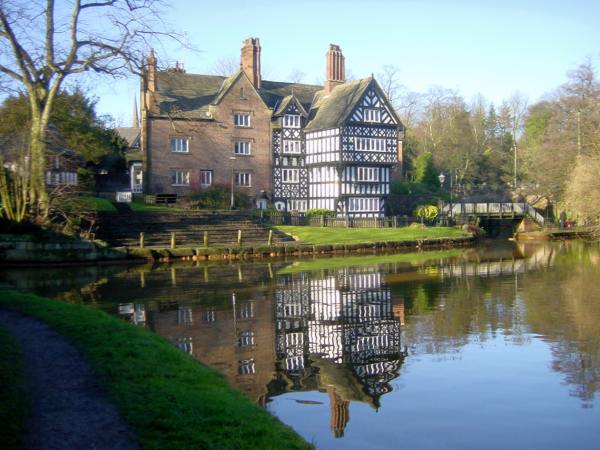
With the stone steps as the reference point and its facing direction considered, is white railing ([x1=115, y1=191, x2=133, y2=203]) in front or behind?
behind

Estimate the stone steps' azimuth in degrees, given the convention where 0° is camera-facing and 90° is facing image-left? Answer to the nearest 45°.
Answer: approximately 0°

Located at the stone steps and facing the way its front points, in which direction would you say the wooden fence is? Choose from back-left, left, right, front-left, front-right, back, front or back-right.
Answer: back-left

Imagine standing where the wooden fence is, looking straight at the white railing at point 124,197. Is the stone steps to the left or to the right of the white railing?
left
